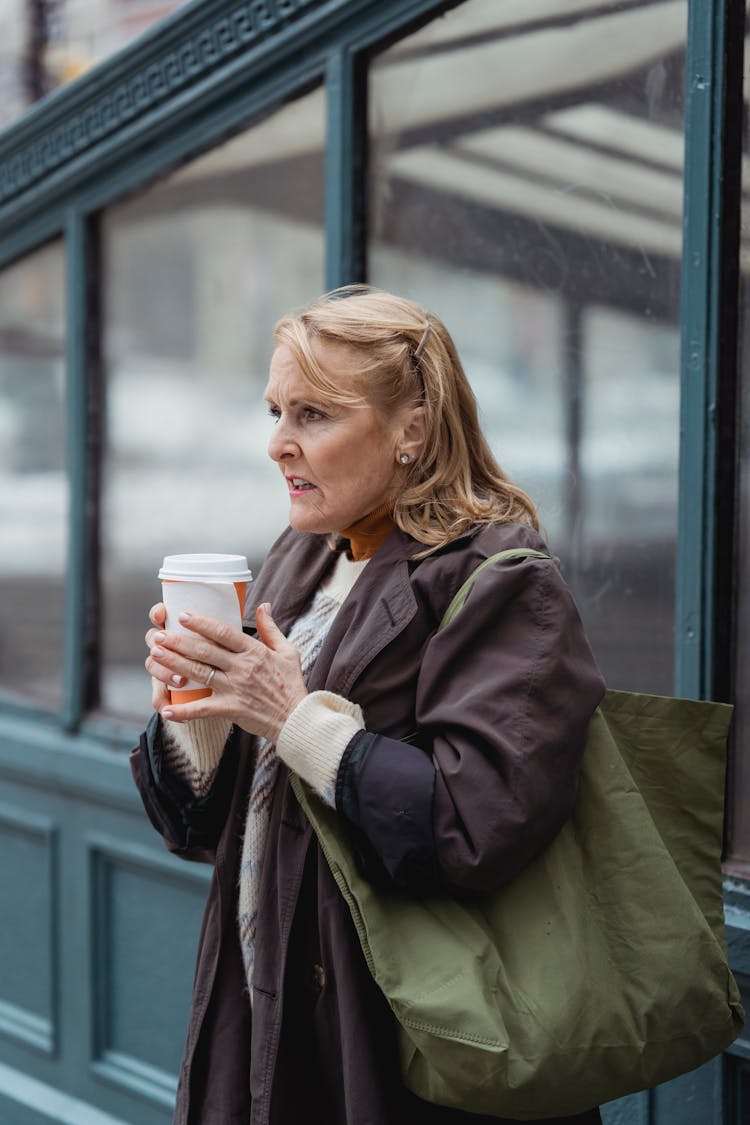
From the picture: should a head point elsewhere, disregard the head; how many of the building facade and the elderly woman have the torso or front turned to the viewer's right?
0

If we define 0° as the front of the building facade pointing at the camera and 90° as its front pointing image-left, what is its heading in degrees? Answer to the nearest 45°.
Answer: approximately 45°

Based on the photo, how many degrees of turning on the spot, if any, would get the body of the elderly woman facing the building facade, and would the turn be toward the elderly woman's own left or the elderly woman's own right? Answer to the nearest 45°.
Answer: approximately 135° to the elderly woman's own right

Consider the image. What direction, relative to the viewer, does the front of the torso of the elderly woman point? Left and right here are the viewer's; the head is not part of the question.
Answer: facing the viewer and to the left of the viewer
